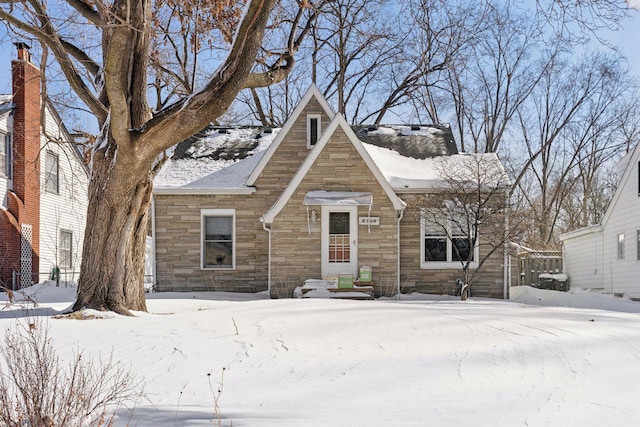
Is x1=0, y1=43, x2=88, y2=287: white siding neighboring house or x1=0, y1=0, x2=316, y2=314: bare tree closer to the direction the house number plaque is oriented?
the bare tree

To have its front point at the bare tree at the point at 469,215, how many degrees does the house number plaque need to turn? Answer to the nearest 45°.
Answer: approximately 90° to its left

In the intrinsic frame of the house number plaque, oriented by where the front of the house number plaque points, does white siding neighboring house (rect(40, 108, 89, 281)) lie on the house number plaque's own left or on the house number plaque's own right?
on the house number plaque's own right

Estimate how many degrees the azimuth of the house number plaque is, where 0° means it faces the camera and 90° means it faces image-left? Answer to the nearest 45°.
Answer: approximately 0°

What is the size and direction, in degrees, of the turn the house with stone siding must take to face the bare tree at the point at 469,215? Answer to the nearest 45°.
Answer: approximately 90° to its left

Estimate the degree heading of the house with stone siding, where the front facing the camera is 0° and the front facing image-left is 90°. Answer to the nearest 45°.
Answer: approximately 0°

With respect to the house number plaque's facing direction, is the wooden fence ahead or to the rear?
to the rear

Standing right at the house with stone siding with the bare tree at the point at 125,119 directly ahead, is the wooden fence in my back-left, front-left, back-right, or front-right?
back-left
